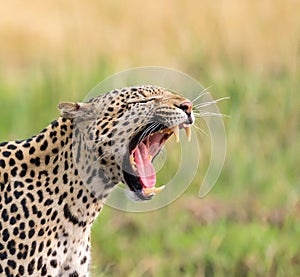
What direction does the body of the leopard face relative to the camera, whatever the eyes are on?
to the viewer's right
